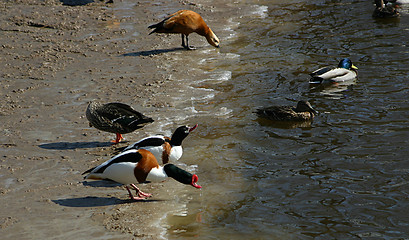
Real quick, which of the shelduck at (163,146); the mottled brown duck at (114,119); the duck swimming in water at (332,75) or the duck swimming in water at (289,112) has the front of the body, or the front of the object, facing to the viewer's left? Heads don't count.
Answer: the mottled brown duck

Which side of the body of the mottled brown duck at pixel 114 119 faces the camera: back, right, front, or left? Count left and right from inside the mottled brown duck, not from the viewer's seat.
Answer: left

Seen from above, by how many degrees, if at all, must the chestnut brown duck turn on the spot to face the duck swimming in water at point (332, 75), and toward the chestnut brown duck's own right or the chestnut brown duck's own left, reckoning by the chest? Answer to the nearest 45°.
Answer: approximately 45° to the chestnut brown duck's own right

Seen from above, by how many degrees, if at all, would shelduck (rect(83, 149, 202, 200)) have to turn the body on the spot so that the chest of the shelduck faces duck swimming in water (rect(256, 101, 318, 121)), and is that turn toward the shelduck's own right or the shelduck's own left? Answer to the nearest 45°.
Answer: approximately 45° to the shelduck's own left

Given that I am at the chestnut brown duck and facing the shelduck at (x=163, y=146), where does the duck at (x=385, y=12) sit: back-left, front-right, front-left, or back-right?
back-left

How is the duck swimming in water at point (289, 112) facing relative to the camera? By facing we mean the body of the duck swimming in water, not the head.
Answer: to the viewer's right

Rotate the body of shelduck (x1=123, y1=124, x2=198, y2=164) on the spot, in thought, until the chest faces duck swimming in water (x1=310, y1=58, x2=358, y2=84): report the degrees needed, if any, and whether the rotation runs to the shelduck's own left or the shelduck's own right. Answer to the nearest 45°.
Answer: approximately 45° to the shelduck's own left

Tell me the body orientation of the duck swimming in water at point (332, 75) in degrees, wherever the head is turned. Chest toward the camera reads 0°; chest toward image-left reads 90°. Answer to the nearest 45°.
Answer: approximately 270°

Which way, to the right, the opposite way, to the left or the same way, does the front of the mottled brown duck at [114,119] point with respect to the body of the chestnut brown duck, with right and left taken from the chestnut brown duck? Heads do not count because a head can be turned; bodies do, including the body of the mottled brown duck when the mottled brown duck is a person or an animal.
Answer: the opposite way

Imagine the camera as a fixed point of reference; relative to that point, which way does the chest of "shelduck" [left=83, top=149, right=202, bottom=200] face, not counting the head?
to the viewer's right
